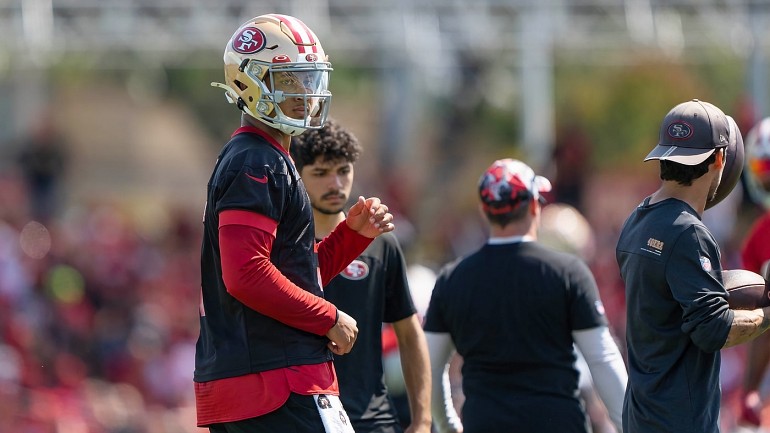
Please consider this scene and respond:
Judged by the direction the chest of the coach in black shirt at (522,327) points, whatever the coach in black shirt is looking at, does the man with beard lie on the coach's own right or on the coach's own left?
on the coach's own left

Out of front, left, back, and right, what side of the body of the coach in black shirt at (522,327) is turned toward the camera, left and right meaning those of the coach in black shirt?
back
